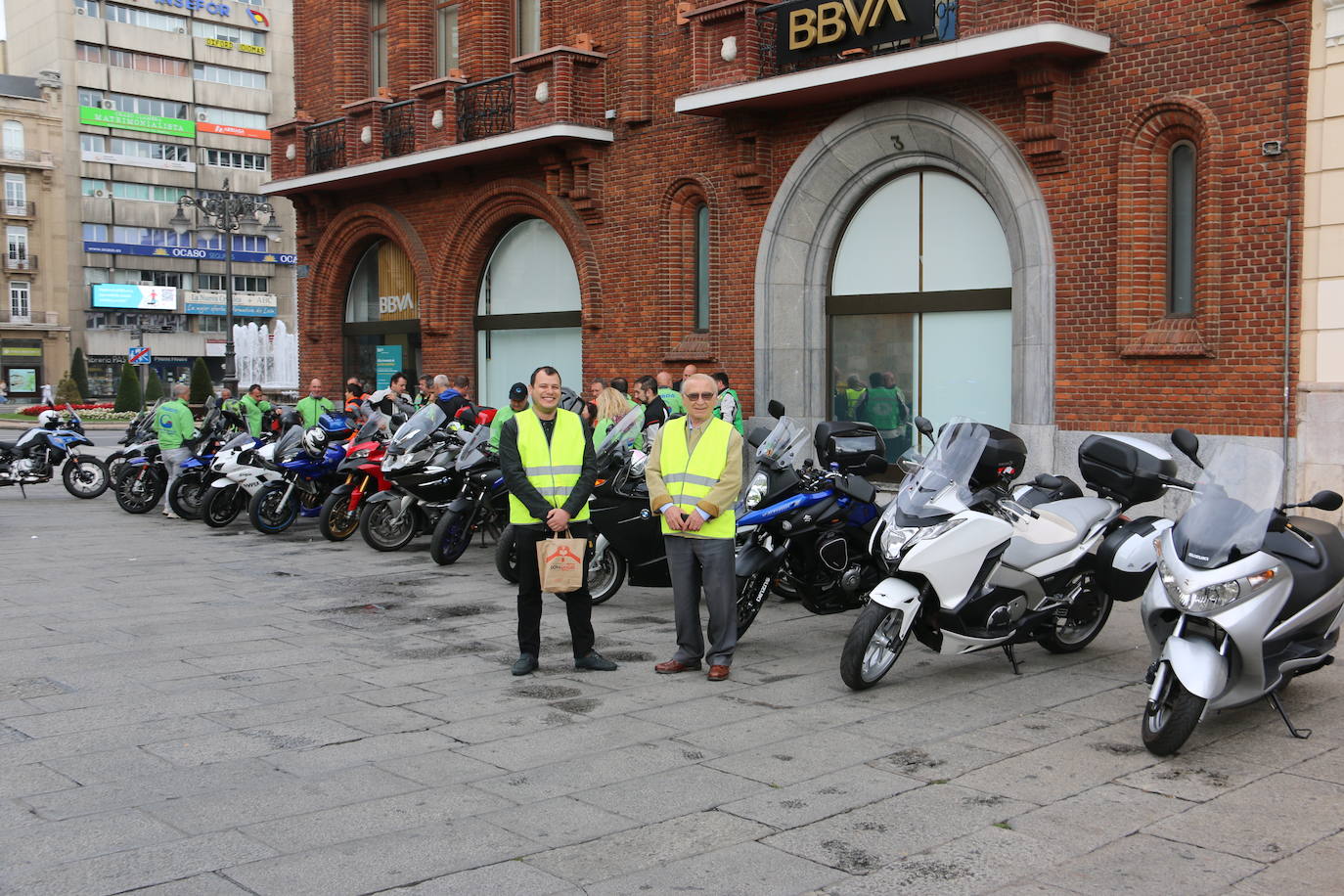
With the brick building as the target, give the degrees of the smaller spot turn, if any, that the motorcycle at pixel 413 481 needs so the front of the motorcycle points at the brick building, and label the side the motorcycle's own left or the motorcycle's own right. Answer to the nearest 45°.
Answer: approximately 180°

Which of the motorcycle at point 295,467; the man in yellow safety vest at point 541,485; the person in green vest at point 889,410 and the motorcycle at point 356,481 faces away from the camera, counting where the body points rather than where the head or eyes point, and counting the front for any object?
the person in green vest

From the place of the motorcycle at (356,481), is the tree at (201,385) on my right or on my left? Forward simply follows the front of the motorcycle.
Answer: on my right

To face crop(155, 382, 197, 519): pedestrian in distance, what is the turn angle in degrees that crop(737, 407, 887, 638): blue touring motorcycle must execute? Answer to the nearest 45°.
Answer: approximately 90° to its right

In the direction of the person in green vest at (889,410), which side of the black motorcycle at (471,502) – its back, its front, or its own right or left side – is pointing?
back

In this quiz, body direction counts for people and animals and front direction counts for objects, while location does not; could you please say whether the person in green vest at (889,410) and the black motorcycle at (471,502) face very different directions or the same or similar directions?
very different directions

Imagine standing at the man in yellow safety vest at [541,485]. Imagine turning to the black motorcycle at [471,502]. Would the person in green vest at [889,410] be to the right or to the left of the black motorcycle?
right

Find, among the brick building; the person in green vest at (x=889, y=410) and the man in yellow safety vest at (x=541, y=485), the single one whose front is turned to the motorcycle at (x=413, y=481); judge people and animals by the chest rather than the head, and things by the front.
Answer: the brick building

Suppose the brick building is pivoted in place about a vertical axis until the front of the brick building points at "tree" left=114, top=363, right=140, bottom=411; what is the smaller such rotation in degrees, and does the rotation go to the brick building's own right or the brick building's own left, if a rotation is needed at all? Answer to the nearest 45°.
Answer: approximately 90° to the brick building's own right

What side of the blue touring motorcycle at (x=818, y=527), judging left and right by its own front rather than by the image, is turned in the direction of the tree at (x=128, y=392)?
right

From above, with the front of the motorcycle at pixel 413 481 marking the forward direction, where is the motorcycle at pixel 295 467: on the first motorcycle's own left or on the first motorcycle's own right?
on the first motorcycle's own right
